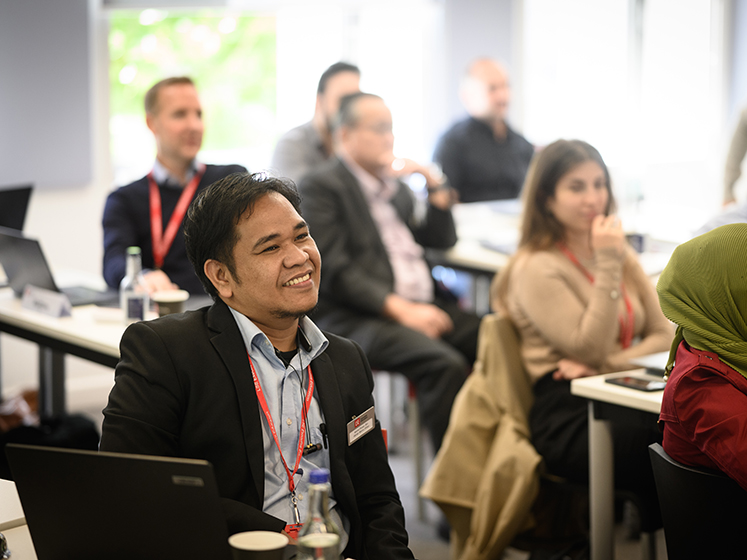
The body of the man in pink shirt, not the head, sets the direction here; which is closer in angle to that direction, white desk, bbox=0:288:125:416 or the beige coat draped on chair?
the beige coat draped on chair

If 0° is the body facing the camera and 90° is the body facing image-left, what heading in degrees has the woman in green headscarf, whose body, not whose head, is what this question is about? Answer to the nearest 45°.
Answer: approximately 270°

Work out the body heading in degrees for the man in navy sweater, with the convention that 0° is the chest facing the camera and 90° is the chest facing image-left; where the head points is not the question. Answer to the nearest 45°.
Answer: approximately 315°

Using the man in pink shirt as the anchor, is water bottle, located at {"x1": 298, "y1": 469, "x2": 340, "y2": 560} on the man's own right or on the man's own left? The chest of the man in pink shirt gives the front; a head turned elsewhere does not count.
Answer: on the man's own right

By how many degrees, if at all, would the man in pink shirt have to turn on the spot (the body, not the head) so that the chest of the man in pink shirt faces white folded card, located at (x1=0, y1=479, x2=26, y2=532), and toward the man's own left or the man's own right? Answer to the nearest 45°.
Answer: approximately 45° to the man's own right
